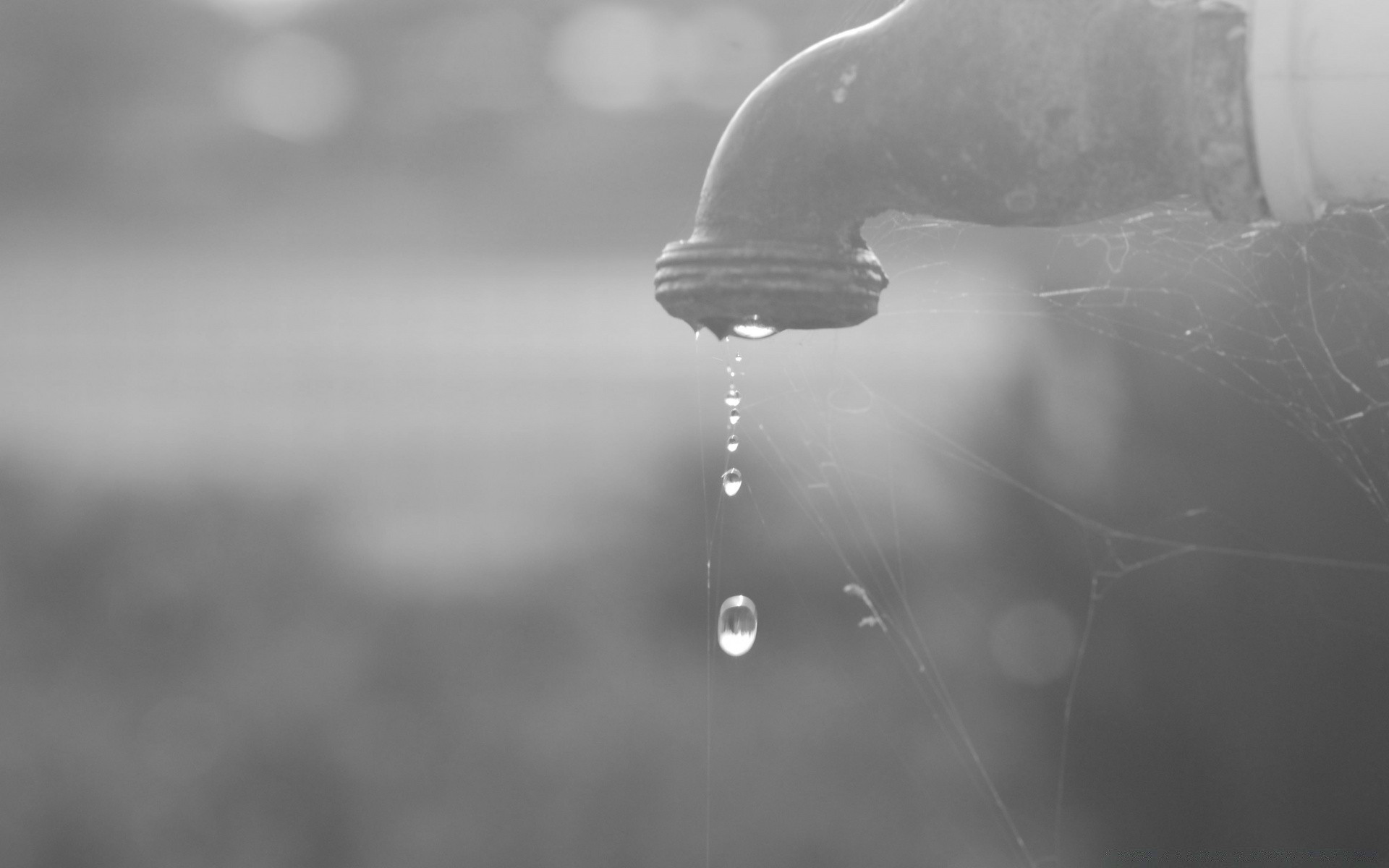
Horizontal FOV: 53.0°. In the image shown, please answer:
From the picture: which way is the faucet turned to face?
to the viewer's left
